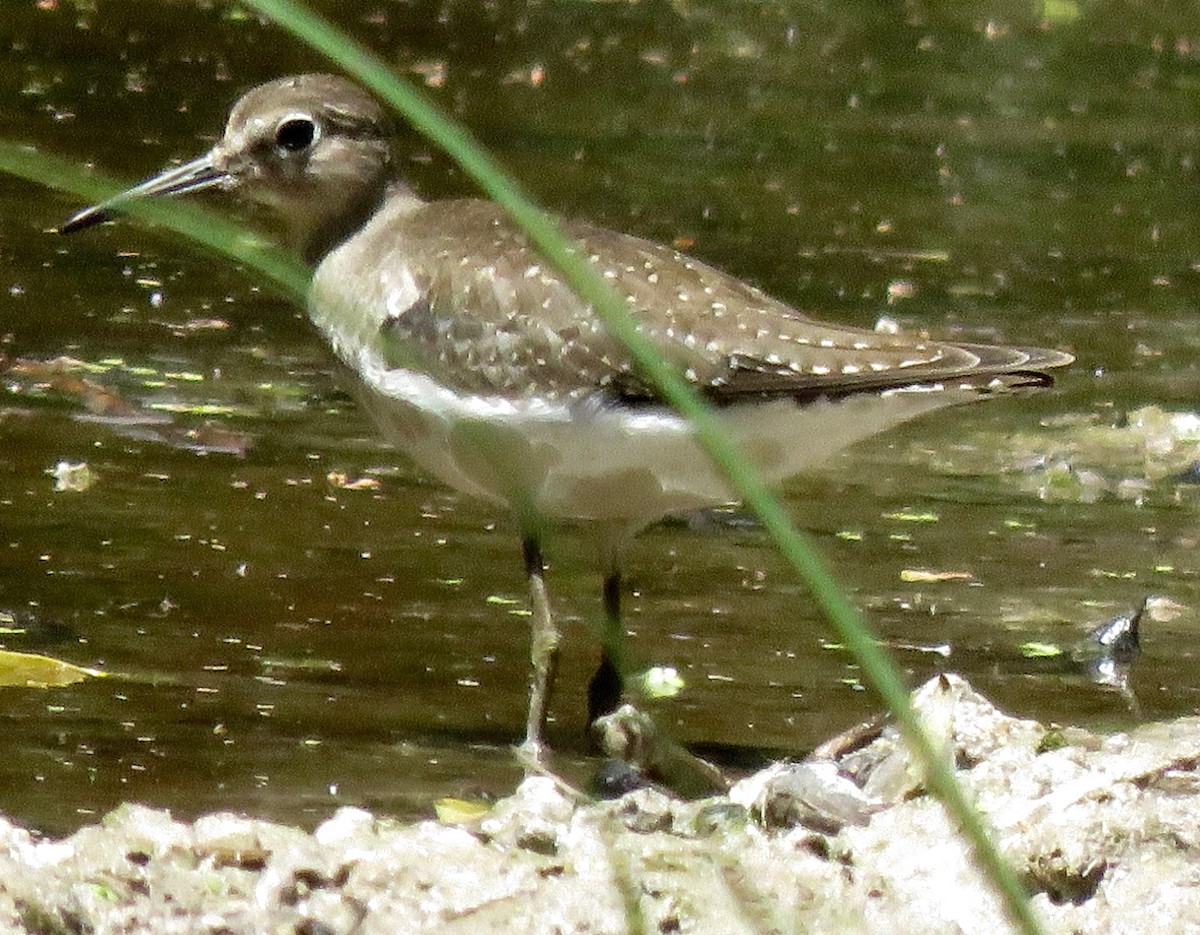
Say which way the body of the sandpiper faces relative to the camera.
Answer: to the viewer's left

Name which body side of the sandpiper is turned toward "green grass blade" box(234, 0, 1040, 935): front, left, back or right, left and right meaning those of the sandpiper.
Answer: left

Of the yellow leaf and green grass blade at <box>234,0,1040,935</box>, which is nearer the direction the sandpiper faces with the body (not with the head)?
the yellow leaf

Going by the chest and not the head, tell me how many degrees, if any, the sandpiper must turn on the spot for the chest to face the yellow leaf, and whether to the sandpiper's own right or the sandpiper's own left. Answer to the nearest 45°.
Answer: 0° — it already faces it
